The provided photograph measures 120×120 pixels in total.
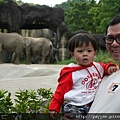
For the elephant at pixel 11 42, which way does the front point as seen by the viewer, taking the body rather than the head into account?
to the viewer's left

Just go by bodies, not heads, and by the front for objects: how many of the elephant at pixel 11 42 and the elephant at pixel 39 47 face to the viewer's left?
2

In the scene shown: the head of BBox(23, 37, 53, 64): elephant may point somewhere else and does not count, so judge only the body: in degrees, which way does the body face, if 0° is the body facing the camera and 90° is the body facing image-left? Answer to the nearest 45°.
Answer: approximately 90°

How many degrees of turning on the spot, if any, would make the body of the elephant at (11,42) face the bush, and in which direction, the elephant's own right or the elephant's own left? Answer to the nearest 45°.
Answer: approximately 90° to the elephant's own left

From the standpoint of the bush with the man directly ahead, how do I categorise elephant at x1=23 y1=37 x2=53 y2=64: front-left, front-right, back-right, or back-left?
back-left

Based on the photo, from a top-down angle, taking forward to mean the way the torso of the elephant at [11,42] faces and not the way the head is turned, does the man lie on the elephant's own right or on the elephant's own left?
on the elephant's own left

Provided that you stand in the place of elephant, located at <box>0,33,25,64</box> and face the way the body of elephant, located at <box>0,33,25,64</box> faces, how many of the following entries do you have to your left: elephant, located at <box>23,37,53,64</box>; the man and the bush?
2
